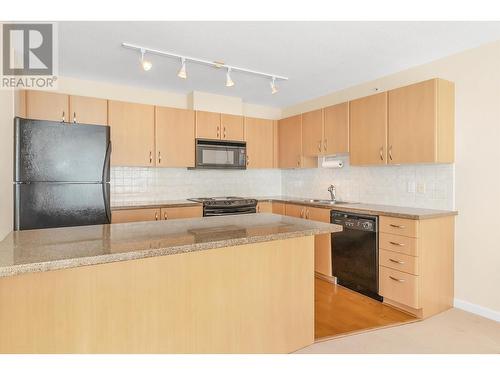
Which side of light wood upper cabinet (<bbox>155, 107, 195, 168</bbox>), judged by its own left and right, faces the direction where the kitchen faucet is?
left

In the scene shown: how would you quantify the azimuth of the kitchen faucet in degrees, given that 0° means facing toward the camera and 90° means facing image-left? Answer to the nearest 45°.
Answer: approximately 45°

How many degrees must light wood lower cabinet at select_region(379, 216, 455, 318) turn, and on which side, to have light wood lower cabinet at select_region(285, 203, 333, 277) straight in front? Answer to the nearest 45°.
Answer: approximately 90° to its right

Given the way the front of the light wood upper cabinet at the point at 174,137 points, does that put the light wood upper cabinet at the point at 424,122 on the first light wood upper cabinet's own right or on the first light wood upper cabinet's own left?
on the first light wood upper cabinet's own left

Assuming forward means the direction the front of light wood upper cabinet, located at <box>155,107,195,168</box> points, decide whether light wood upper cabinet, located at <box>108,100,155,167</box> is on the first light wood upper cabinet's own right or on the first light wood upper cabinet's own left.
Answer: on the first light wood upper cabinet's own right

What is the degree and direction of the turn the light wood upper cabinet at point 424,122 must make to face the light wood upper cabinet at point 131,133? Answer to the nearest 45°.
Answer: approximately 45° to its right

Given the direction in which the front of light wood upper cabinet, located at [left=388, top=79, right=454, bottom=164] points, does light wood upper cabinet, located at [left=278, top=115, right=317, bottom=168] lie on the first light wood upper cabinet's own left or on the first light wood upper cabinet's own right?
on the first light wood upper cabinet's own right

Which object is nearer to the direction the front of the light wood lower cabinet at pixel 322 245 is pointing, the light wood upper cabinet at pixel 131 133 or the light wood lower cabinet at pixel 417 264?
the light wood upper cabinet
